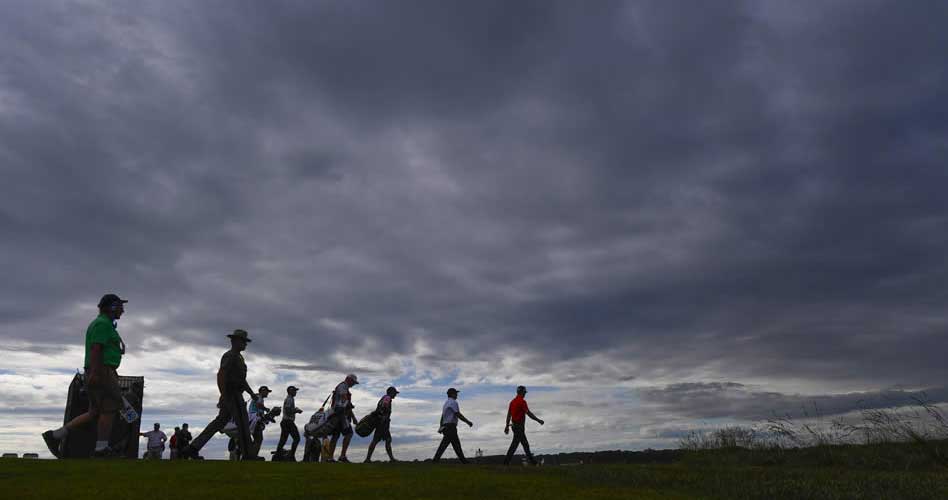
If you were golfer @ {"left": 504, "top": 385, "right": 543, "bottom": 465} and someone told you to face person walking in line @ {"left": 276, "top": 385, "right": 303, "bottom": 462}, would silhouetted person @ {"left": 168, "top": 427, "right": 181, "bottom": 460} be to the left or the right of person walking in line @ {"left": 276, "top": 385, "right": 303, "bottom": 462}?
right

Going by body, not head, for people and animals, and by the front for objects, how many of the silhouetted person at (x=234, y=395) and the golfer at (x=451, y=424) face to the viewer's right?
2

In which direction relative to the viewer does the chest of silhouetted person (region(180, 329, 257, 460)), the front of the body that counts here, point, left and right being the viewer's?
facing to the right of the viewer

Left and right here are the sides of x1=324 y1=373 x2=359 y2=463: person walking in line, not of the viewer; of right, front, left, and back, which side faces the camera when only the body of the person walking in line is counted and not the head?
right

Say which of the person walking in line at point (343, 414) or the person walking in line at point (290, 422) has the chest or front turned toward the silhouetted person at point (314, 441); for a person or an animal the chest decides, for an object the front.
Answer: the person walking in line at point (290, 422)

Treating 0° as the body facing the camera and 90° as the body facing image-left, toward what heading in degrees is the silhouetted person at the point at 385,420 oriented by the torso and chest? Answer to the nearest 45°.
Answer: approximately 270°

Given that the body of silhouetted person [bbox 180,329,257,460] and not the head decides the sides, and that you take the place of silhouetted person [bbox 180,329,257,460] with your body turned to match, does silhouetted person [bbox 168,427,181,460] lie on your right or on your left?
on your left

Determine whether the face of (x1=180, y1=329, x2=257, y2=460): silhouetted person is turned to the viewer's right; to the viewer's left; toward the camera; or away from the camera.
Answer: to the viewer's right

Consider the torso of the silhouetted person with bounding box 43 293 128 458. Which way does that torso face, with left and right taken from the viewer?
facing to the right of the viewer

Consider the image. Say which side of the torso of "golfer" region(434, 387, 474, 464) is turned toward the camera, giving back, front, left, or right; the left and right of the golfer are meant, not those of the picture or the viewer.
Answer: right

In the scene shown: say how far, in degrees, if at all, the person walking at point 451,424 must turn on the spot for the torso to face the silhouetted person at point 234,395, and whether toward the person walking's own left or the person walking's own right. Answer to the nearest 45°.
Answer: approximately 135° to the person walking's own right

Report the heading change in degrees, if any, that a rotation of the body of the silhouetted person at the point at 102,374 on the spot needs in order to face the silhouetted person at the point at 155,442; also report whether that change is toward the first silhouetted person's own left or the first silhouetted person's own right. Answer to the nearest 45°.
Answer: approximately 90° to the first silhouetted person's own left

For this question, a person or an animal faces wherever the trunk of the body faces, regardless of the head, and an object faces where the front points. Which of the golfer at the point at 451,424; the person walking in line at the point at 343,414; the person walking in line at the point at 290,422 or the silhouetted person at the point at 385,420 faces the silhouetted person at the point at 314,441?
the person walking in line at the point at 290,422

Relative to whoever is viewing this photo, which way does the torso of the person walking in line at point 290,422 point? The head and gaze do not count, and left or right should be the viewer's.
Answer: facing to the right of the viewer

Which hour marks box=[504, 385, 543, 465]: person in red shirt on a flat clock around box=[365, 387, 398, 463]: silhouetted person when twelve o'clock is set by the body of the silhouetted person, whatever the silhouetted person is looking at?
The person in red shirt is roughly at 12 o'clock from the silhouetted person.
